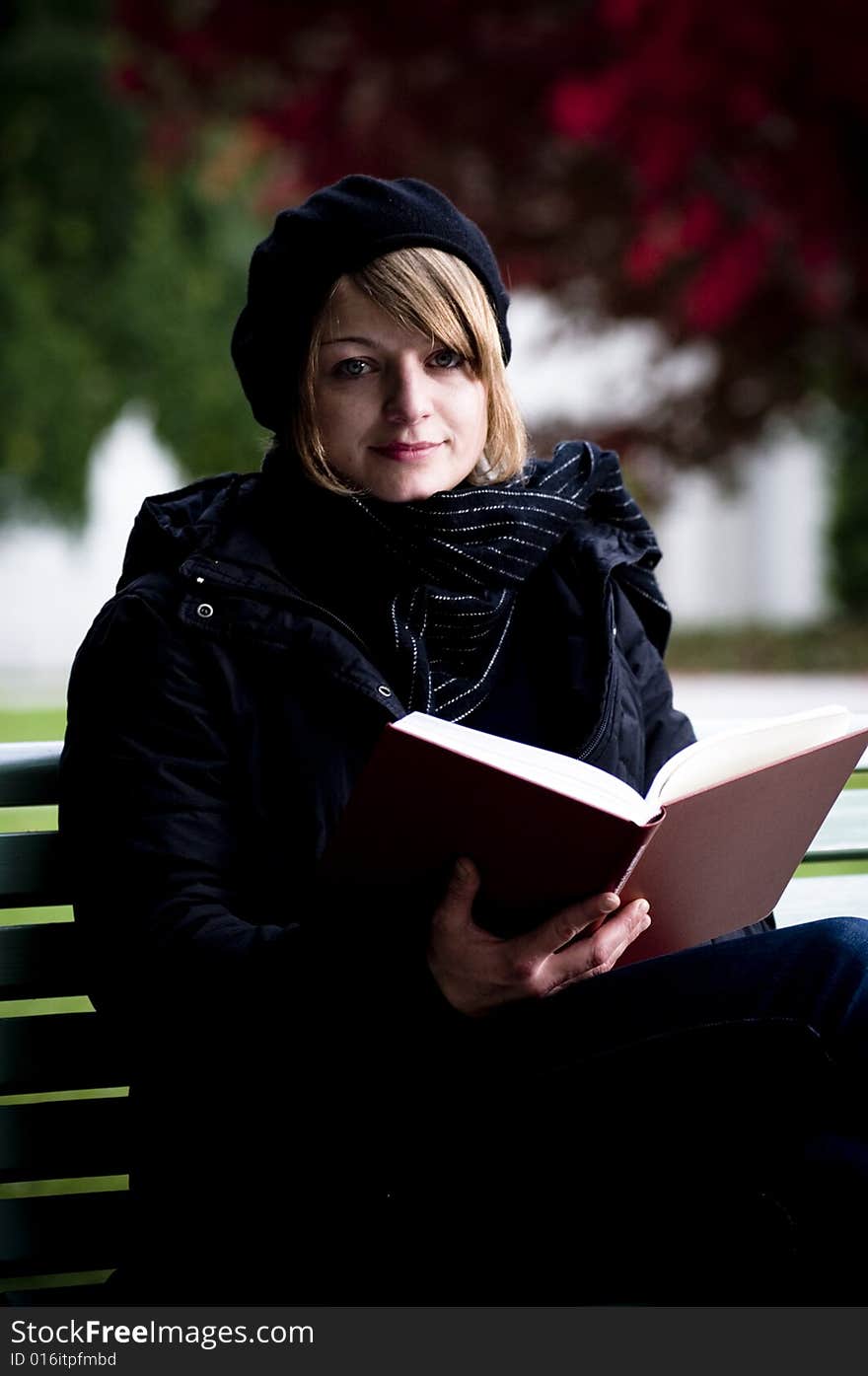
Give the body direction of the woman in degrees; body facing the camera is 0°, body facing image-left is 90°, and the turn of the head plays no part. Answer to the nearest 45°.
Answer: approximately 315°

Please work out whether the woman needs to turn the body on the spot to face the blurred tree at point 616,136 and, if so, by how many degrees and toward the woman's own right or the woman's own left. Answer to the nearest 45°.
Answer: approximately 135° to the woman's own left

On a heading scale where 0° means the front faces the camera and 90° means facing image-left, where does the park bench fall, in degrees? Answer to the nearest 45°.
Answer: approximately 0°

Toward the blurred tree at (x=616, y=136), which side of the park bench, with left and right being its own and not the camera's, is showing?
back
